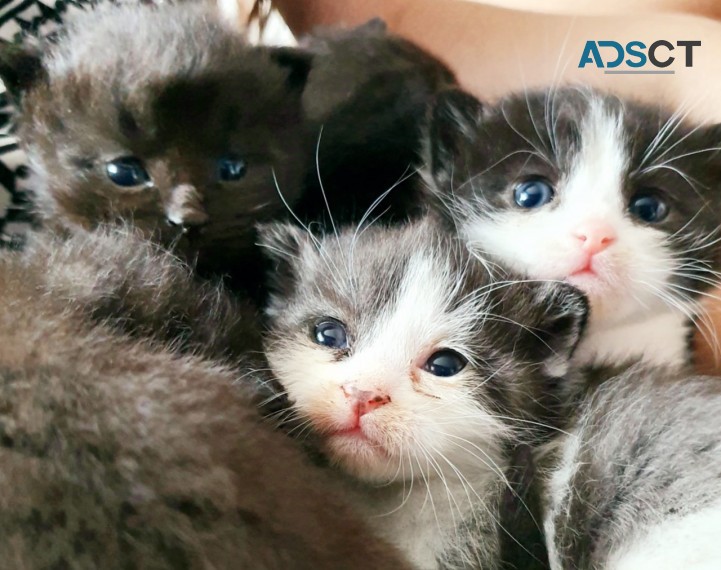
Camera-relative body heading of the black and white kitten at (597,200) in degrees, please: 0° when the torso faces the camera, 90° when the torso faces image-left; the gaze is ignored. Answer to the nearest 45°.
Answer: approximately 0°

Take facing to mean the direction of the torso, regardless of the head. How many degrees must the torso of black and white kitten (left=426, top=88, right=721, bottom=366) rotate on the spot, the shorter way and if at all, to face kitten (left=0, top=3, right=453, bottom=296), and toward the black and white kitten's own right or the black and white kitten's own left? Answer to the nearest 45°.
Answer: approximately 45° to the black and white kitten's own right
